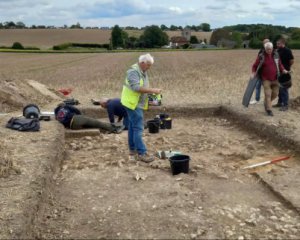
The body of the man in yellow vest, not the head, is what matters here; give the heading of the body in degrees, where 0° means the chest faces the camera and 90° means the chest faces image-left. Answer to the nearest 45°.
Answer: approximately 270°

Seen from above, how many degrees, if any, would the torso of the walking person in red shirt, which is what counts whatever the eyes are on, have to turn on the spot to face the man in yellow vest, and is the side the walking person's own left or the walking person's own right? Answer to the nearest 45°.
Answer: approximately 45° to the walking person's own right

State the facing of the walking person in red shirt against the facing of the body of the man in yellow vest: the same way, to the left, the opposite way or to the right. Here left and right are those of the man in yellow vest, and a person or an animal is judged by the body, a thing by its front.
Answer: to the right

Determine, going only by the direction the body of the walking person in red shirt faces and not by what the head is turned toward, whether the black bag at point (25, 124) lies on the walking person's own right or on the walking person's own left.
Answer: on the walking person's own right

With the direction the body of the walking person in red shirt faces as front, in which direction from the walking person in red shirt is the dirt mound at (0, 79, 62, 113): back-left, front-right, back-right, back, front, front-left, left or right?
right

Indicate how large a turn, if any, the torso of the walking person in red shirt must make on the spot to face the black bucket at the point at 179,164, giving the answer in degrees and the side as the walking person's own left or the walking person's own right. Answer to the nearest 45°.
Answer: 0° — they already face it

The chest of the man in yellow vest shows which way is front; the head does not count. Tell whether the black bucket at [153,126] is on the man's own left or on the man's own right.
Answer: on the man's own left
